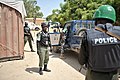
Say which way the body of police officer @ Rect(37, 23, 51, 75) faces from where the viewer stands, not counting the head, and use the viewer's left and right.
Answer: facing the viewer and to the right of the viewer

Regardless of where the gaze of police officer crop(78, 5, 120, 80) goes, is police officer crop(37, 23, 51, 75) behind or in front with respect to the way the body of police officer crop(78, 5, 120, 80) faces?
in front

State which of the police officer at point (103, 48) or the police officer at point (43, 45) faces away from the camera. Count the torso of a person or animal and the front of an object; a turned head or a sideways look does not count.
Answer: the police officer at point (103, 48)

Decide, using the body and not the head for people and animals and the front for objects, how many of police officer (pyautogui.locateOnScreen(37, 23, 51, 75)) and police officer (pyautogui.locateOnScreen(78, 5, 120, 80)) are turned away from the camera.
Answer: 1

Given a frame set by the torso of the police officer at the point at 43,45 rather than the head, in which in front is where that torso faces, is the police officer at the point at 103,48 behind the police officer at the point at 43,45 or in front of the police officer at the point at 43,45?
in front

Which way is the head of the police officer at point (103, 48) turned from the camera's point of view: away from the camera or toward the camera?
away from the camera

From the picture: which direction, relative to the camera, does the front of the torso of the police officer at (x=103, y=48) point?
away from the camera
